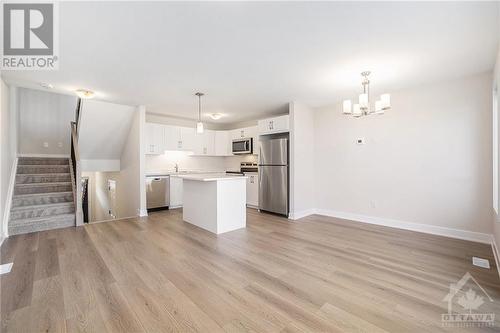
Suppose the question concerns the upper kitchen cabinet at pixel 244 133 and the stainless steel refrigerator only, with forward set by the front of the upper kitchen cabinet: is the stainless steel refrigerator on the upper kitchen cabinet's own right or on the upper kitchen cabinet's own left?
on the upper kitchen cabinet's own left

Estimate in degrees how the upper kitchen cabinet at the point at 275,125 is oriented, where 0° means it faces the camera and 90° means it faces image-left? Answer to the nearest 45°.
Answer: approximately 45°

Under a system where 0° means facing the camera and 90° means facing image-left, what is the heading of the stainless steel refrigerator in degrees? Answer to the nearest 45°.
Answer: approximately 45°
